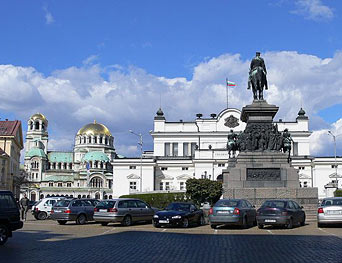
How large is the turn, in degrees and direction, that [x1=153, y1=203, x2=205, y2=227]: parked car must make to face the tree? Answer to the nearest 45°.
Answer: approximately 135° to its right

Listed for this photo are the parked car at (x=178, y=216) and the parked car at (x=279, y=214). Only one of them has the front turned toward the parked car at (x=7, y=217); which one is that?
the parked car at (x=178, y=216)

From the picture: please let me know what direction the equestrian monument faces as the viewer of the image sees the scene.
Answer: facing away from the viewer

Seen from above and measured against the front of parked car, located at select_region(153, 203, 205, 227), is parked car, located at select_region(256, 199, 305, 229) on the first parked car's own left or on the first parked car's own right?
on the first parked car's own left

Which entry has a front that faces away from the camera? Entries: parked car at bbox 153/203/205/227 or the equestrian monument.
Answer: the equestrian monument

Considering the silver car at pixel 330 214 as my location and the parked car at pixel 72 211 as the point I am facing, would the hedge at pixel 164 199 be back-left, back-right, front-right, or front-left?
front-right

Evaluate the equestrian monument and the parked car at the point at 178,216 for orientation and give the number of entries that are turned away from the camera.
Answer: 1

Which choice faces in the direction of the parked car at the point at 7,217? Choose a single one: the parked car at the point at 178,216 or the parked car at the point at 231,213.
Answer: the parked car at the point at 178,216
